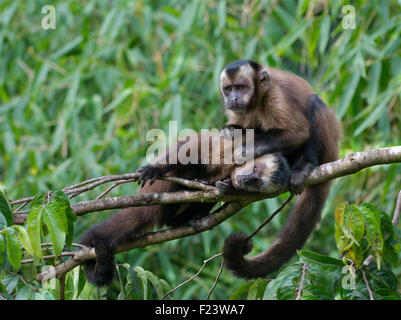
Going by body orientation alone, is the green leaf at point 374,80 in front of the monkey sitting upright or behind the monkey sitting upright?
behind

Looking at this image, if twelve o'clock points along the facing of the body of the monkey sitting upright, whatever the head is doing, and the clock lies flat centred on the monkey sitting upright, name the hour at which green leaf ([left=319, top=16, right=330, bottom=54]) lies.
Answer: The green leaf is roughly at 5 o'clock from the monkey sitting upright.

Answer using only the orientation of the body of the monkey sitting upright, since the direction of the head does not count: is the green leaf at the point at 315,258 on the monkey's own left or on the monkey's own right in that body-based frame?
on the monkey's own left

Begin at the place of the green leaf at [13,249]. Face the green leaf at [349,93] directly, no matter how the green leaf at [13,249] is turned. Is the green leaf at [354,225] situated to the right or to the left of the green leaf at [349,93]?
right

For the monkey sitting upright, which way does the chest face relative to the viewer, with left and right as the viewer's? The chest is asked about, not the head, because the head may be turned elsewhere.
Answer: facing the viewer and to the left of the viewer

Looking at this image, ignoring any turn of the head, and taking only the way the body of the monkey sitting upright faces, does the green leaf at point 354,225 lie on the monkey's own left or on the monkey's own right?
on the monkey's own left

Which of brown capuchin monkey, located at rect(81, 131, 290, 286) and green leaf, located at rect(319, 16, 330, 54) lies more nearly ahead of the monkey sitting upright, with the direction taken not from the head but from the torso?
the brown capuchin monkey
